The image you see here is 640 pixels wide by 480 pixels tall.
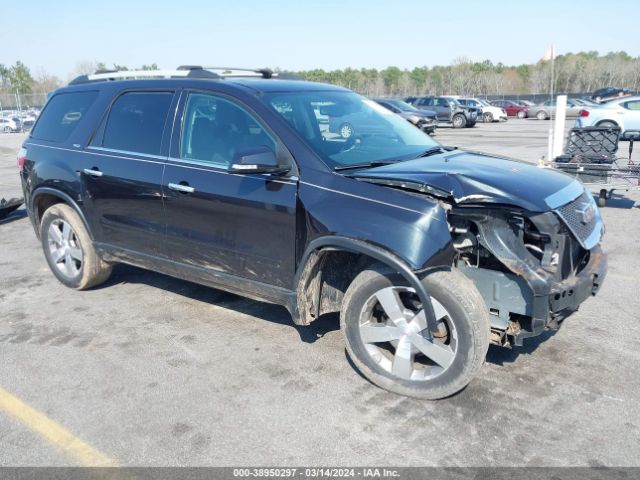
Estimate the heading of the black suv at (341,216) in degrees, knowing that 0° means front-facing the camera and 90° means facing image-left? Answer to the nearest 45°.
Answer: approximately 315°

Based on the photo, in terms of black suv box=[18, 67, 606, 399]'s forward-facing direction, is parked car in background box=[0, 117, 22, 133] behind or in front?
behind

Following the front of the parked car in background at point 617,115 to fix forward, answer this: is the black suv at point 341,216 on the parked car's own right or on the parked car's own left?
on the parked car's own right

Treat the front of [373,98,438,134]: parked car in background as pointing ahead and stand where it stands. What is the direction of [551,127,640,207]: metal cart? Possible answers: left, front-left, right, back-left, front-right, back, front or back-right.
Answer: front-right

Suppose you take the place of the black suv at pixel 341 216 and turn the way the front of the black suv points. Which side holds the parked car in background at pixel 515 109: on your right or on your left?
on your left

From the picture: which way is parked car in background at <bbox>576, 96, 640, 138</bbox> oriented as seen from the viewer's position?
to the viewer's right

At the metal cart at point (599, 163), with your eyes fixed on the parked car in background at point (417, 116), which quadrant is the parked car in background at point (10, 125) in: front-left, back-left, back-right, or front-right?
front-left

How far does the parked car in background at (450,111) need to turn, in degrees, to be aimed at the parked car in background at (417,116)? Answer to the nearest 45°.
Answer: approximately 45° to its right

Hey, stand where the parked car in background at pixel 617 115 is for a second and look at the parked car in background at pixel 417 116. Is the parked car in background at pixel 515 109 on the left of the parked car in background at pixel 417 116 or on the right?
right

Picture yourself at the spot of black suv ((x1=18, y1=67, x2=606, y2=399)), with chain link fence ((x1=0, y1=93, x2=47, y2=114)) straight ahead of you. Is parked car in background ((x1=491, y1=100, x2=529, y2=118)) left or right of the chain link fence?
right
